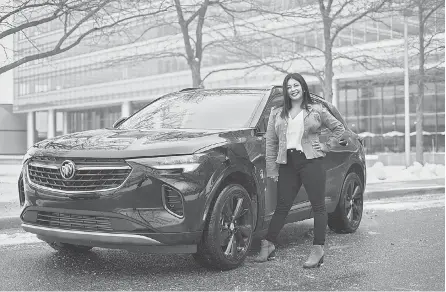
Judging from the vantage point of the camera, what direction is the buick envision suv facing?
facing the viewer and to the left of the viewer

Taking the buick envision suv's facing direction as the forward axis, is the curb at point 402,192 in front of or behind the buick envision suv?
behind

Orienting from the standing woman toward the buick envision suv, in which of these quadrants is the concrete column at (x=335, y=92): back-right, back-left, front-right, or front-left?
front-right

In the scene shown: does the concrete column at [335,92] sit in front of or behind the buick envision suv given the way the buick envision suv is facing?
behind
